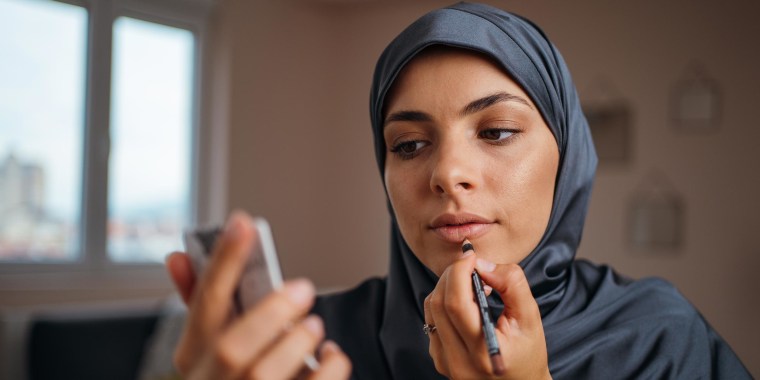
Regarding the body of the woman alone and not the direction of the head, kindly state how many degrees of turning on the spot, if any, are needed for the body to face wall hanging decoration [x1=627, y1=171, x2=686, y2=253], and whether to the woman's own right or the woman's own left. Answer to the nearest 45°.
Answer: approximately 135° to the woman's own right

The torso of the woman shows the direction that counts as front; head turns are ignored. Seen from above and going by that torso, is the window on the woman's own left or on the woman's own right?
on the woman's own right

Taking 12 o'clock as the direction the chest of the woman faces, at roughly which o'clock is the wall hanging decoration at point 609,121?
The wall hanging decoration is roughly at 5 o'clock from the woman.

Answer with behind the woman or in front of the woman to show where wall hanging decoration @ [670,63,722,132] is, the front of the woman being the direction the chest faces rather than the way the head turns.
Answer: behind

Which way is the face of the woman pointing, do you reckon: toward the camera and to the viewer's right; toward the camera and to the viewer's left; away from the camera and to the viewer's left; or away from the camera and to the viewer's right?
toward the camera and to the viewer's left

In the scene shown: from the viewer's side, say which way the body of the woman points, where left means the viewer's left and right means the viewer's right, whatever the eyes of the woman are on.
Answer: facing the viewer and to the left of the viewer
